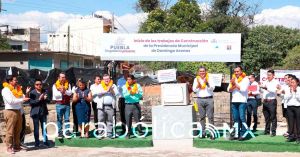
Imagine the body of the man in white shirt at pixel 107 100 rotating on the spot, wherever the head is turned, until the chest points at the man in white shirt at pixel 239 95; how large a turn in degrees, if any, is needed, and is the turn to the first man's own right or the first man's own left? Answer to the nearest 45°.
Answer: approximately 90° to the first man's own left

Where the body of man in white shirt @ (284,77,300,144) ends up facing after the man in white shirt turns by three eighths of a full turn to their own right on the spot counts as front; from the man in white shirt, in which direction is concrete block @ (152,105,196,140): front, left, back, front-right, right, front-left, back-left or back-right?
left

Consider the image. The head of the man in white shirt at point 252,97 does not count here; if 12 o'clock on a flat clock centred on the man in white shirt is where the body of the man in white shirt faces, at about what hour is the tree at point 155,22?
The tree is roughly at 4 o'clock from the man in white shirt.

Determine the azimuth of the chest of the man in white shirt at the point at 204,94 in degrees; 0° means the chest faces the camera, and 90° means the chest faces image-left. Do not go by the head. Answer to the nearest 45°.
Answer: approximately 0°

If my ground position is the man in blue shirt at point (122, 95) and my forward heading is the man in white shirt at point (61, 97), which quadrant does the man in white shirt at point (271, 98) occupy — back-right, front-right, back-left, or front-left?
back-left

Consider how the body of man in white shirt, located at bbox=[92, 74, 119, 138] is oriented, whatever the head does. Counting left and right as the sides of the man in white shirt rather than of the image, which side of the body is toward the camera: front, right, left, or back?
front

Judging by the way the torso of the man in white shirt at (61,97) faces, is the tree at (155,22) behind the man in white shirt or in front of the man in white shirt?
behind

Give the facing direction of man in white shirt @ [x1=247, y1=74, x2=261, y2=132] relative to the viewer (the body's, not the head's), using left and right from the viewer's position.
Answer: facing the viewer and to the left of the viewer

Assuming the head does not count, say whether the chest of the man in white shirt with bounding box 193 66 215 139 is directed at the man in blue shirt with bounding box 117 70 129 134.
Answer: no

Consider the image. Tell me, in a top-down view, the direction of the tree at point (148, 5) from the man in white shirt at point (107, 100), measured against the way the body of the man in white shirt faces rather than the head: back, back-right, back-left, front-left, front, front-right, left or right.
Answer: back

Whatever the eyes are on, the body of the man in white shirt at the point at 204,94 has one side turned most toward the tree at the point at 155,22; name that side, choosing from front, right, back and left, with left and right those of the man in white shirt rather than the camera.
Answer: back

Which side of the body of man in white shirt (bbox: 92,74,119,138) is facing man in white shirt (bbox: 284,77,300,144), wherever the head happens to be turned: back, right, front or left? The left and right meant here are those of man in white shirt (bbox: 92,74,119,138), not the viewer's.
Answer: left

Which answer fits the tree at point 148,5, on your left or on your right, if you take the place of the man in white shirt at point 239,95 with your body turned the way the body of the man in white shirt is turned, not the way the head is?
on your right
